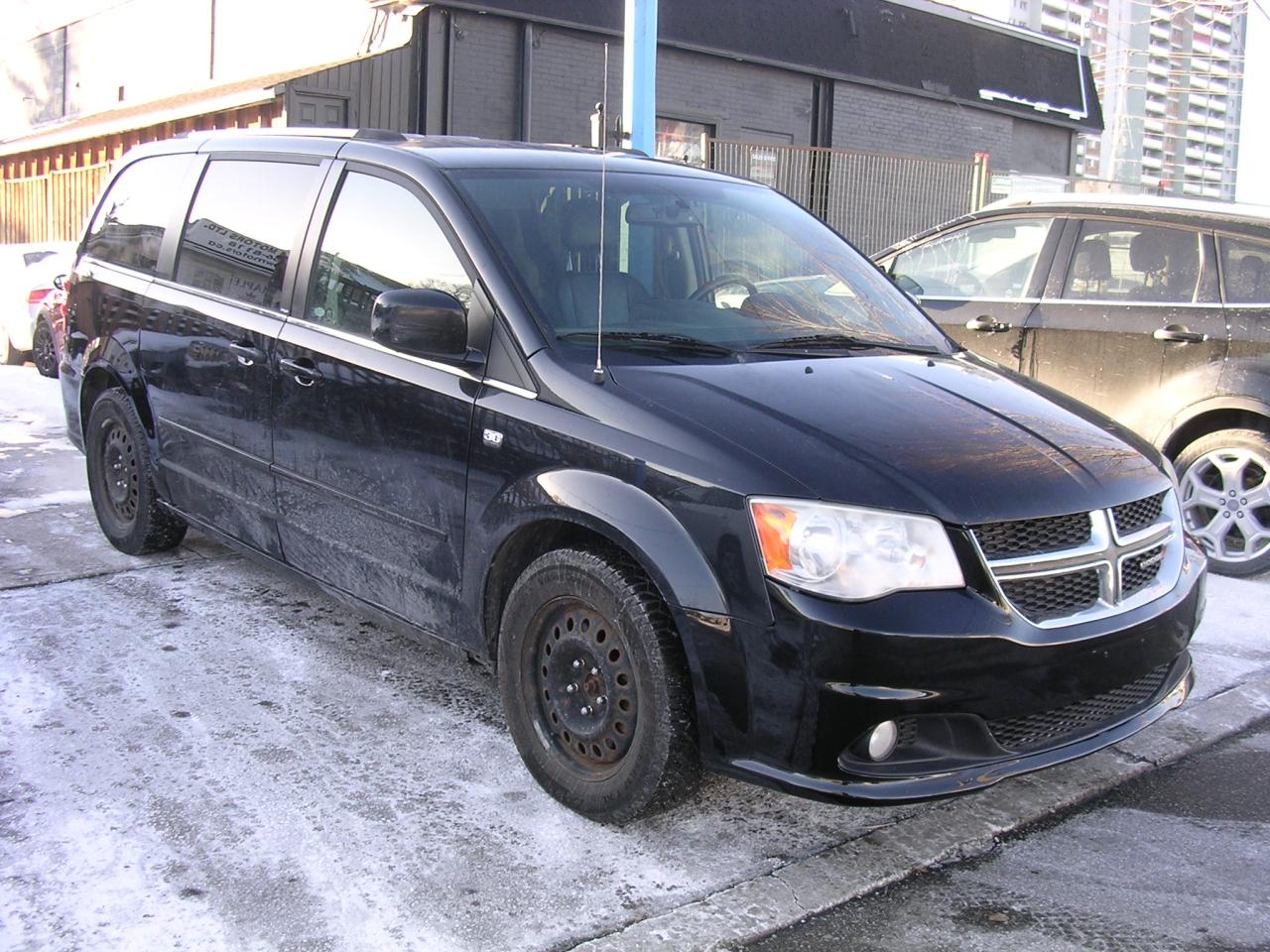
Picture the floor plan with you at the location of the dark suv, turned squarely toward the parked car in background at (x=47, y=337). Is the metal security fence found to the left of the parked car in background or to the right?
right

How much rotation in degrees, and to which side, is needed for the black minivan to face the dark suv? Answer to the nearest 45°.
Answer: approximately 90° to its left

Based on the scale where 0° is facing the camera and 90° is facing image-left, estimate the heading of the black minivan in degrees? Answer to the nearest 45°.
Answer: approximately 315°

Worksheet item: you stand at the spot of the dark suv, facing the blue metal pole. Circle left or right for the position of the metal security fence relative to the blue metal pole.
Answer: right

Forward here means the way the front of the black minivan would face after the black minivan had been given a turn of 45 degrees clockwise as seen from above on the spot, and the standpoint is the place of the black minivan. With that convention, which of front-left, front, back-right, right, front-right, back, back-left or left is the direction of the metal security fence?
back

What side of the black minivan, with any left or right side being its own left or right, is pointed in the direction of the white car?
back

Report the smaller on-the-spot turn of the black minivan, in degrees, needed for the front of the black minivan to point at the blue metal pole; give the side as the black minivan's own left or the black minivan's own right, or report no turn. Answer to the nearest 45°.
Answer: approximately 135° to the black minivan's own left

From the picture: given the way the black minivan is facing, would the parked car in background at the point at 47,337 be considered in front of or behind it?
behind
